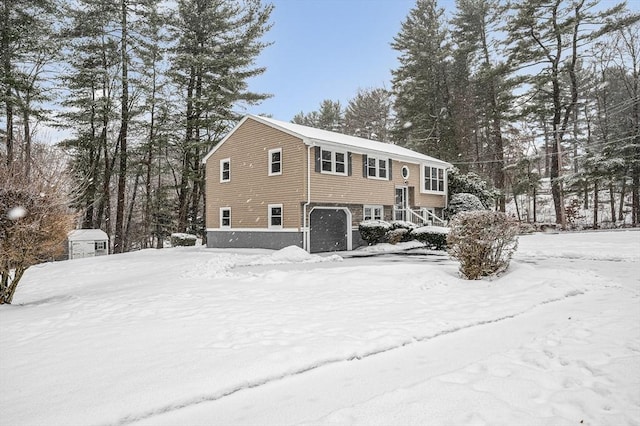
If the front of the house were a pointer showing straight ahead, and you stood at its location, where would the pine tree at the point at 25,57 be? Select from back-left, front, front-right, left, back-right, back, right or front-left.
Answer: back-right

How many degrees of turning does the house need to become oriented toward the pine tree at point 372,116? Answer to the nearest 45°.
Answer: approximately 135° to its left

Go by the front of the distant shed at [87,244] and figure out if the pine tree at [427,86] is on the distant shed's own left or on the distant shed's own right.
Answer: on the distant shed's own left

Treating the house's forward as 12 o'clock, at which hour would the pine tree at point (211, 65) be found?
The pine tree is roughly at 6 o'clock from the house.

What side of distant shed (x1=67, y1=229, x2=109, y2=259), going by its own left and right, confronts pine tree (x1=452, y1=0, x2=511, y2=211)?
left

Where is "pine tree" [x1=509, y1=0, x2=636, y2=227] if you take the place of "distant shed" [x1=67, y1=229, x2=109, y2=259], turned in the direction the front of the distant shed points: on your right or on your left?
on your left

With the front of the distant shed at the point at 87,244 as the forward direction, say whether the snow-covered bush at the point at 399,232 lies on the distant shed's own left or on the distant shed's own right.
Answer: on the distant shed's own left

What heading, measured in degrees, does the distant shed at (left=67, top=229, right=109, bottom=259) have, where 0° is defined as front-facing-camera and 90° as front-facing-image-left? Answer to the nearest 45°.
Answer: approximately 0°
